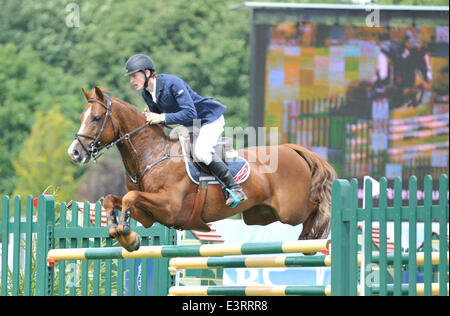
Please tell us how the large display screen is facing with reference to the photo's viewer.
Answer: facing the viewer

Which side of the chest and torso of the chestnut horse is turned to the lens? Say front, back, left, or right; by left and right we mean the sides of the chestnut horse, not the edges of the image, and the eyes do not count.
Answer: left

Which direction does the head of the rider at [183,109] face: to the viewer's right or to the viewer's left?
to the viewer's left

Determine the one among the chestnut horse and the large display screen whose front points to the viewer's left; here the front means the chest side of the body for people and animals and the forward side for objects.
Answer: the chestnut horse

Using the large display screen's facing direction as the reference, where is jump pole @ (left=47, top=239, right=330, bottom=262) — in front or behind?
in front

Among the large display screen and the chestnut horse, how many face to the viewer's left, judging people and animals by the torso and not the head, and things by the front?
1

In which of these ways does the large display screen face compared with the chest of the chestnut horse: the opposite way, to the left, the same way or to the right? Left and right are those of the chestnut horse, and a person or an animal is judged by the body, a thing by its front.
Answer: to the left
